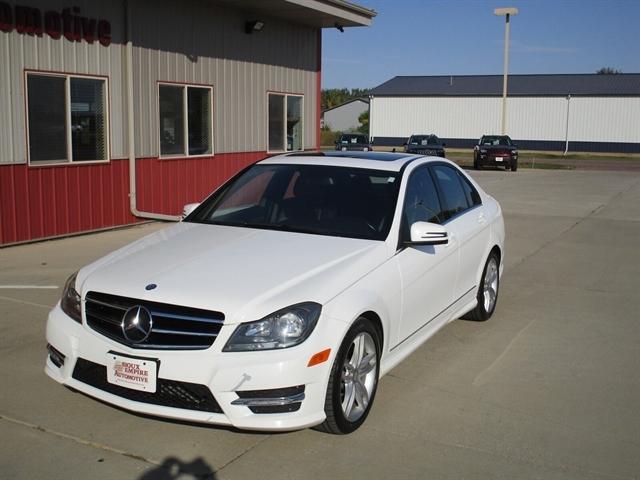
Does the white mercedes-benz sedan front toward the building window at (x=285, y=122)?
no

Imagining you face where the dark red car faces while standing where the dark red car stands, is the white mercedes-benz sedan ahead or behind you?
ahead

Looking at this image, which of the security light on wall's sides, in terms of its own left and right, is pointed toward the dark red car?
left

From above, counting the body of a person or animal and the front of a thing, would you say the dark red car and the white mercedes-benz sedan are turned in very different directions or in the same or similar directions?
same or similar directions

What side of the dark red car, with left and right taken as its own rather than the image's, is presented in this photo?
front

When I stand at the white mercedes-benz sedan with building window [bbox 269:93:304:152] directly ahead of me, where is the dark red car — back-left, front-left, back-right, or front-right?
front-right

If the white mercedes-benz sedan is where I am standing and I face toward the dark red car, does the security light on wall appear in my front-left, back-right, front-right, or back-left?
front-left

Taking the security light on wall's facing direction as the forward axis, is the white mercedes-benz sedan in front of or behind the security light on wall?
in front

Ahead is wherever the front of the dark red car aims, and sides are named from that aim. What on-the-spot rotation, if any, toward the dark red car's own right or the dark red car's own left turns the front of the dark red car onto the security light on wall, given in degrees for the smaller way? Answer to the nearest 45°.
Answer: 0° — it already faces it

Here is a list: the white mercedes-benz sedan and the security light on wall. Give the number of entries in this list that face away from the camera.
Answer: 0

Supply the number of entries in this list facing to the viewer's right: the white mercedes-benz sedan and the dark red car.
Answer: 0

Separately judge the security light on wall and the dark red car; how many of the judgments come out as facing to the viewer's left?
0

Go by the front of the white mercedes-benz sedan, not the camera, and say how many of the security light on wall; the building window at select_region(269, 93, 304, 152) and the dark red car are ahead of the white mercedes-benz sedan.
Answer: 0

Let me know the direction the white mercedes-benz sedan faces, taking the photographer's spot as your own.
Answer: facing the viewer and to the left of the viewer

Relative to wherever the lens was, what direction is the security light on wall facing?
facing the viewer and to the right of the viewer
